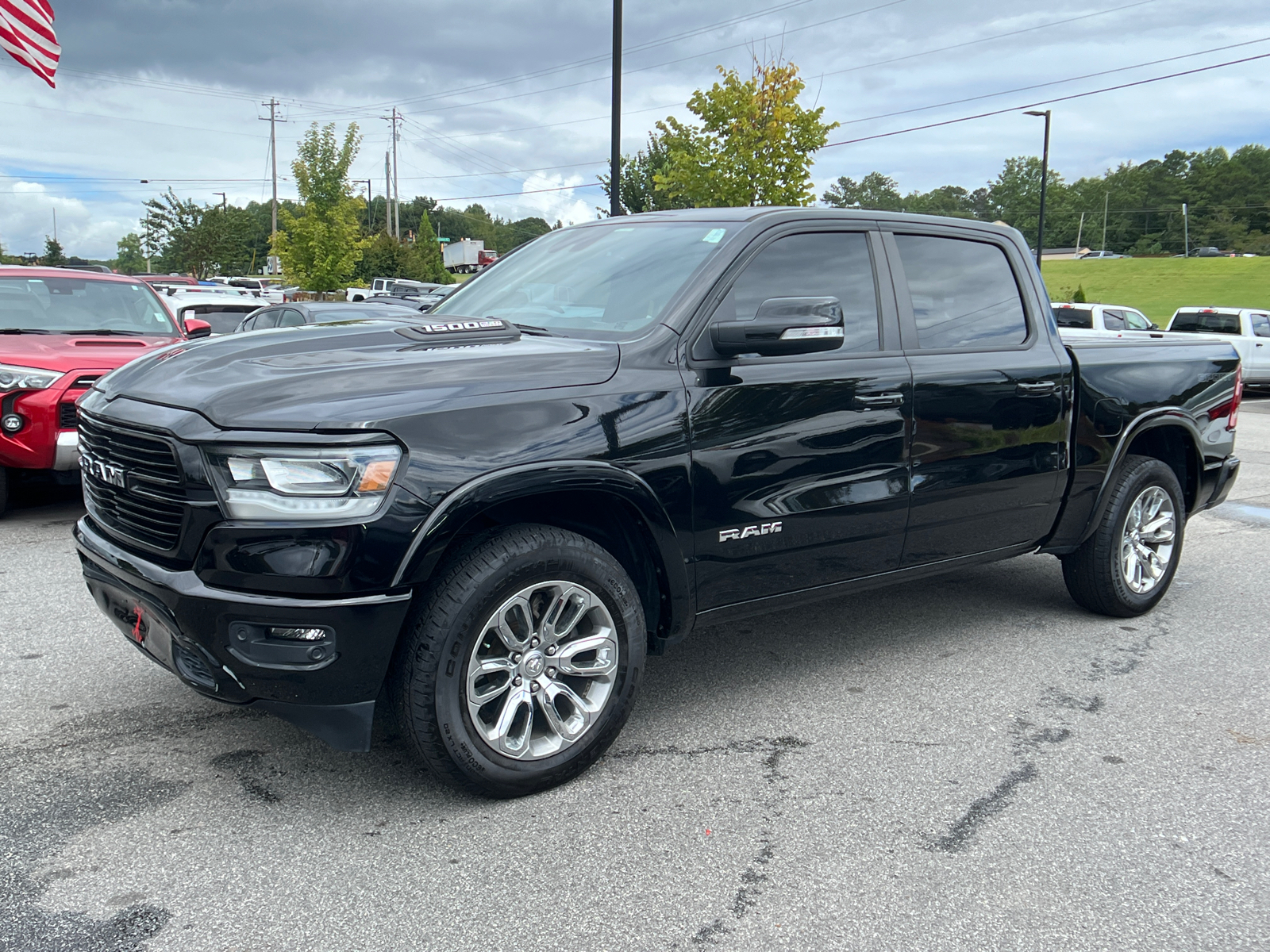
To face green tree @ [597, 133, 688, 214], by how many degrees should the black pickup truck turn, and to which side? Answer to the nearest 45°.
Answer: approximately 135° to its right

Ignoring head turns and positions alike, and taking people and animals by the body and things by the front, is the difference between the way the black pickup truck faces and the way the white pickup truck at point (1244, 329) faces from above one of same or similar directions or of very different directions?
very different directions

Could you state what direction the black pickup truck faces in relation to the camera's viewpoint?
facing the viewer and to the left of the viewer

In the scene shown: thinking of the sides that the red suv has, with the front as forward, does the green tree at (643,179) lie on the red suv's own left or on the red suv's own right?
on the red suv's own left

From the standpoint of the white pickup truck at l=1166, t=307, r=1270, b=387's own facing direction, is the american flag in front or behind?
behind

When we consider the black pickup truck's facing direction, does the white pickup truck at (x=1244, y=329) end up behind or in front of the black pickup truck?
behind

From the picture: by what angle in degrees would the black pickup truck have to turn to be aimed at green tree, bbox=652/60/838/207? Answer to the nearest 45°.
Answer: approximately 135° to its right

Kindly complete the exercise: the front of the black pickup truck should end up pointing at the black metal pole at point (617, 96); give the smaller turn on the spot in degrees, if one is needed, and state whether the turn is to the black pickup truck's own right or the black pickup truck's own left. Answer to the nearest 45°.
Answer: approximately 135° to the black pickup truck's own right

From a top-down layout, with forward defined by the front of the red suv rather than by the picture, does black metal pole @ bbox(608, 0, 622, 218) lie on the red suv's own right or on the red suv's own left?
on the red suv's own left

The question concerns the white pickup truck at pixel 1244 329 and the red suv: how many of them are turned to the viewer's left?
0

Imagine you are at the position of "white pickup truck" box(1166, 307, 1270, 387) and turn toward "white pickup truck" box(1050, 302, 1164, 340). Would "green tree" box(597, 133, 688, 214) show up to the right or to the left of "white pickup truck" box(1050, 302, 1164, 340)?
right

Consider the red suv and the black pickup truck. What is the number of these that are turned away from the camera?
0

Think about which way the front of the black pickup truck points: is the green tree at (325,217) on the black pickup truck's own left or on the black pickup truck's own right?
on the black pickup truck's own right

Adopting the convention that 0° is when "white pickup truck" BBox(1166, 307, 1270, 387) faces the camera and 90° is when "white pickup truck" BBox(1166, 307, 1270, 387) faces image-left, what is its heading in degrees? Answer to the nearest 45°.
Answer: approximately 225°
